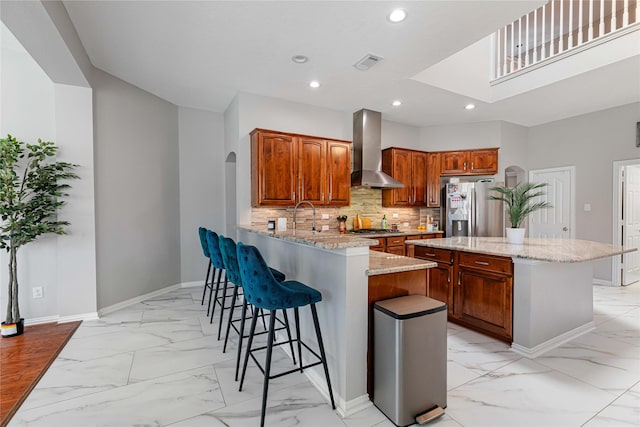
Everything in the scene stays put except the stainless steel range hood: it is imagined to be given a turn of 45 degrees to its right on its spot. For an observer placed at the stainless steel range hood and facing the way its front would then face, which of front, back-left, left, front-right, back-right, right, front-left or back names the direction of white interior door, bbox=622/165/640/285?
left

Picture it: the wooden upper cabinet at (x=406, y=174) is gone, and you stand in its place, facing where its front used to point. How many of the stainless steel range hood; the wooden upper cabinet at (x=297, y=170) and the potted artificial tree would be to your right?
3

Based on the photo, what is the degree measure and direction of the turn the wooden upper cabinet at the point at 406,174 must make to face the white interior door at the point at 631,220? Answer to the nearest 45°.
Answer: approximately 45° to its left

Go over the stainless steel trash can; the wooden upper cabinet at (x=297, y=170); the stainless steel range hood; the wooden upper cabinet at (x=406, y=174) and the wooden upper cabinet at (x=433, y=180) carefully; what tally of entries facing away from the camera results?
0

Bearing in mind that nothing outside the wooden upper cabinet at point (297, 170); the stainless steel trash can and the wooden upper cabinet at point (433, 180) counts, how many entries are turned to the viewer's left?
0

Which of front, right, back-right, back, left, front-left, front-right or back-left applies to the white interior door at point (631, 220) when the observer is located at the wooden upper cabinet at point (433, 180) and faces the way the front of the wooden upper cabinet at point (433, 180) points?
left

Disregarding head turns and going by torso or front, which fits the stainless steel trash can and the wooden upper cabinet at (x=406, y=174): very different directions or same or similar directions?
same or similar directions

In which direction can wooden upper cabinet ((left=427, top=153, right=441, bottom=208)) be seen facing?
toward the camera

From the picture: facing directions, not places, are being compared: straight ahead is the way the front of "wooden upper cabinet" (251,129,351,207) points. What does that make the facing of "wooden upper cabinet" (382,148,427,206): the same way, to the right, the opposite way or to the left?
the same way

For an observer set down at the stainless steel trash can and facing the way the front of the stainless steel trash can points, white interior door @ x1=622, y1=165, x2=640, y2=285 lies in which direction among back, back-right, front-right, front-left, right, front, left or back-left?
left

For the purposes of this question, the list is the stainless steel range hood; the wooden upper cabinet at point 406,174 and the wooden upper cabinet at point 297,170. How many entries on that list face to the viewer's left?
0

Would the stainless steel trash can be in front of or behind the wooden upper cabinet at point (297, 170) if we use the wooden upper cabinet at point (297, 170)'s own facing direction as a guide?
in front

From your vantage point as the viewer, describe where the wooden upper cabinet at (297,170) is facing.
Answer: facing the viewer and to the right of the viewer

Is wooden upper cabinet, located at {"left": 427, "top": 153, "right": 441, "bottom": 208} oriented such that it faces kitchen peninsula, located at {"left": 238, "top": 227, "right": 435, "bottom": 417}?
yes
